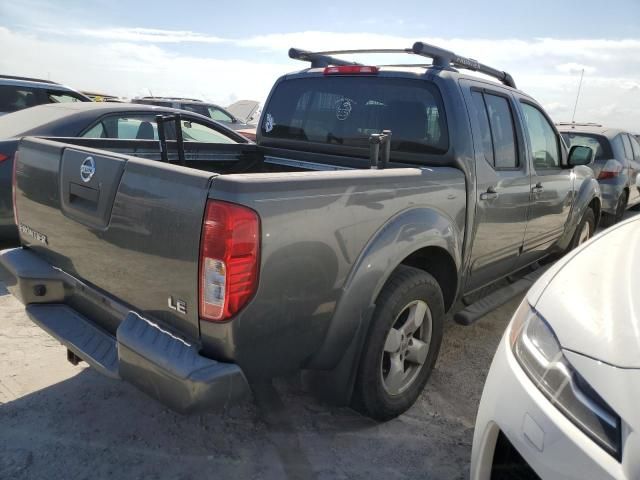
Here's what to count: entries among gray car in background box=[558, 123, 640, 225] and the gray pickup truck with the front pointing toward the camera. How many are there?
0

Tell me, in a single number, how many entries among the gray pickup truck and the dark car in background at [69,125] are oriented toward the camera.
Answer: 0

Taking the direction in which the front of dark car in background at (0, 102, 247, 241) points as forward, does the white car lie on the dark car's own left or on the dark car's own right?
on the dark car's own right

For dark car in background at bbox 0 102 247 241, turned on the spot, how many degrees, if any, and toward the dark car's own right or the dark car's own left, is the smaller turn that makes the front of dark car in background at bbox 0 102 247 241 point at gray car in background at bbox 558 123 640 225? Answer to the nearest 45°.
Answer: approximately 45° to the dark car's own right

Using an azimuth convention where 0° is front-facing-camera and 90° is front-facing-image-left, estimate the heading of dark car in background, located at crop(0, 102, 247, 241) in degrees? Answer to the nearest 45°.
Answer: approximately 225°

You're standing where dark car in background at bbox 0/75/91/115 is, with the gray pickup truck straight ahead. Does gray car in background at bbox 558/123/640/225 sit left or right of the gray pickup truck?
left

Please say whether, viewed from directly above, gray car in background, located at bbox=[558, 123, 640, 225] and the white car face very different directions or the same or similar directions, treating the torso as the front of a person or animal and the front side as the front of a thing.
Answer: very different directions

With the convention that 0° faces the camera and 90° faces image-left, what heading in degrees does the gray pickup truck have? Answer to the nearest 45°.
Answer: approximately 225°

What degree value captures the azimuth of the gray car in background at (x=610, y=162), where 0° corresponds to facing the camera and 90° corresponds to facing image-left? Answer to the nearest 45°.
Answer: approximately 225°

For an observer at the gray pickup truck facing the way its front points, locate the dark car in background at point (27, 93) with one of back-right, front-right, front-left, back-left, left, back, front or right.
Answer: left

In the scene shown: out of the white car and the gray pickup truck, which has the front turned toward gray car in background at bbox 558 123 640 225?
the gray pickup truck
